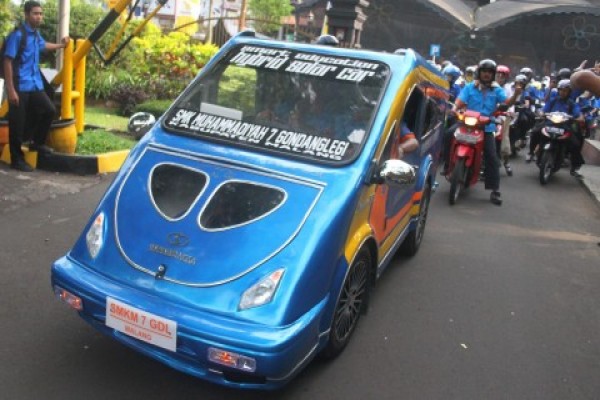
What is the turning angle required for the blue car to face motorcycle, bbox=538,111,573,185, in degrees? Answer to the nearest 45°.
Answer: approximately 180°

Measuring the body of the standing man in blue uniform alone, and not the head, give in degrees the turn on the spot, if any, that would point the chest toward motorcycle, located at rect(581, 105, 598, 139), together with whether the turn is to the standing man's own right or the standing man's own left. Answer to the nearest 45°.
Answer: approximately 45° to the standing man's own left

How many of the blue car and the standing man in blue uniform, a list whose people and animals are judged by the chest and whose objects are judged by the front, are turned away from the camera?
0

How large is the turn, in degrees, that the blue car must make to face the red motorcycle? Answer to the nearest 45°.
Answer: approximately 180°

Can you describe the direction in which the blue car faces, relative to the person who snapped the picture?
facing the viewer and to the left of the viewer

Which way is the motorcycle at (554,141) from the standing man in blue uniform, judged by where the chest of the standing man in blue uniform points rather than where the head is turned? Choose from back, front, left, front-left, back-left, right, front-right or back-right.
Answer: front-left

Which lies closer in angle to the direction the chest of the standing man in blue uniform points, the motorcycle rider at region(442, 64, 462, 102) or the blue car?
the blue car

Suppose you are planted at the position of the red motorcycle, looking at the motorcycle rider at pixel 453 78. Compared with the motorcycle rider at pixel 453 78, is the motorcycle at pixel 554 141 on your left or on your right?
right

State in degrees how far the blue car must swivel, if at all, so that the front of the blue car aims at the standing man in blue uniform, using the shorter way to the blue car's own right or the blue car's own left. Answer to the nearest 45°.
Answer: approximately 90° to the blue car's own right

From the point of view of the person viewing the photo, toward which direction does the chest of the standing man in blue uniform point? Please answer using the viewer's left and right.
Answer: facing the viewer and to the right of the viewer

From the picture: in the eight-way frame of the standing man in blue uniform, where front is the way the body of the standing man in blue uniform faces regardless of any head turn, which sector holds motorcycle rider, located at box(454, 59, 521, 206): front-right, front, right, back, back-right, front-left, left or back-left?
front-left

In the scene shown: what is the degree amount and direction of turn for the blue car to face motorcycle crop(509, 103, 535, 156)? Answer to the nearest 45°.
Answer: approximately 180°

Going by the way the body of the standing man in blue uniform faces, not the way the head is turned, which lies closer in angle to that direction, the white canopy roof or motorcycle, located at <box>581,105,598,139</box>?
the motorcycle

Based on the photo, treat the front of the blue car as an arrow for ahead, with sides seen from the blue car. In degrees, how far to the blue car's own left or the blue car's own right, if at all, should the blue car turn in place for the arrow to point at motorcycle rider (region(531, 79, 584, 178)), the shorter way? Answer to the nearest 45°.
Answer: approximately 180°

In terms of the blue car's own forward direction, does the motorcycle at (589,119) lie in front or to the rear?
to the rear

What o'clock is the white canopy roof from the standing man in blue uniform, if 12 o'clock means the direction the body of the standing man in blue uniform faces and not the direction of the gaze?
The white canopy roof is roughly at 9 o'clock from the standing man in blue uniform.
